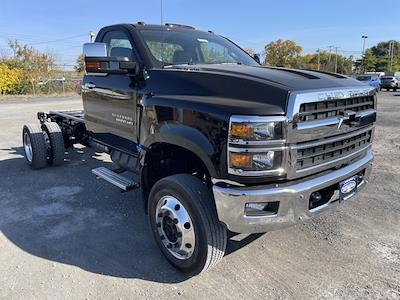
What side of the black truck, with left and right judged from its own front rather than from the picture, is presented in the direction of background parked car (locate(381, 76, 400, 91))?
left
